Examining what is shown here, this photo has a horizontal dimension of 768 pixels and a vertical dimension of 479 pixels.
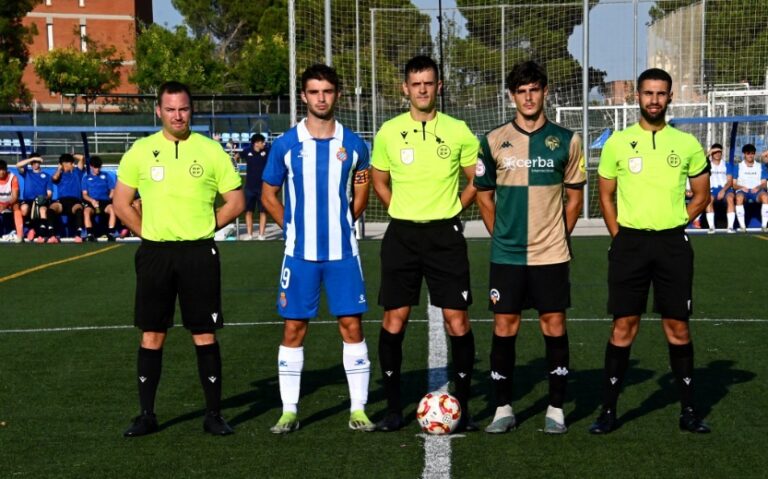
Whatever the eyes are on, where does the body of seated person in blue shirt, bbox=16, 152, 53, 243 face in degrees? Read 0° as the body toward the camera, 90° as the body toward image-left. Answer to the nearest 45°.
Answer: approximately 0°

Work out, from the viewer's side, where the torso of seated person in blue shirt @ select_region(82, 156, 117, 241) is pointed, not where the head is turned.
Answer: toward the camera

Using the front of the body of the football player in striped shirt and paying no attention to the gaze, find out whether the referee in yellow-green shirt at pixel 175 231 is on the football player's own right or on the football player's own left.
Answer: on the football player's own right

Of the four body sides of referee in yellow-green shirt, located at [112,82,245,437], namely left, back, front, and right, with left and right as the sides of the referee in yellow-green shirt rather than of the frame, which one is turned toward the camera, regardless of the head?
front

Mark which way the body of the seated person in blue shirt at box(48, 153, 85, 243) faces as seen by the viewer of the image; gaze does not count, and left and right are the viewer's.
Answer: facing the viewer

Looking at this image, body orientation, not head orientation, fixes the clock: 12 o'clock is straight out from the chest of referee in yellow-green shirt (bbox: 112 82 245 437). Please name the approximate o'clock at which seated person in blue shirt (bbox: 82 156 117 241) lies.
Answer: The seated person in blue shirt is roughly at 6 o'clock from the referee in yellow-green shirt.

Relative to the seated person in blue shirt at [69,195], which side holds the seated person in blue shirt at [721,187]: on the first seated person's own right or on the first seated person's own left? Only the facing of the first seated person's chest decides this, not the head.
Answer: on the first seated person's own left

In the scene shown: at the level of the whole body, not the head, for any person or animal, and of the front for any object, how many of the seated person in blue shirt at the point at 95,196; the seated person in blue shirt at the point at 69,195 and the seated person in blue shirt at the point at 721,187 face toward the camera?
3
